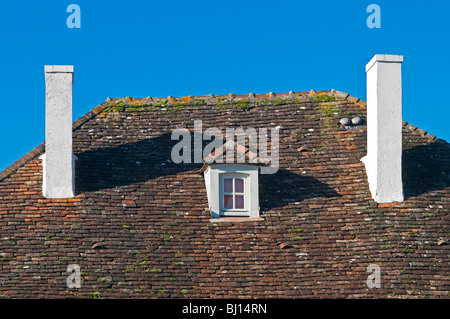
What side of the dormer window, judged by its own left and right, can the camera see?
front
